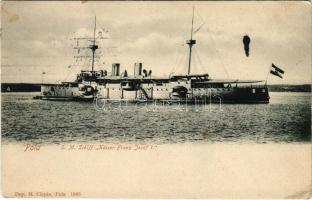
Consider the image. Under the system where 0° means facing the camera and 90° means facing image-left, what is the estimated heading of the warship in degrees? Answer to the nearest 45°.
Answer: approximately 90°
